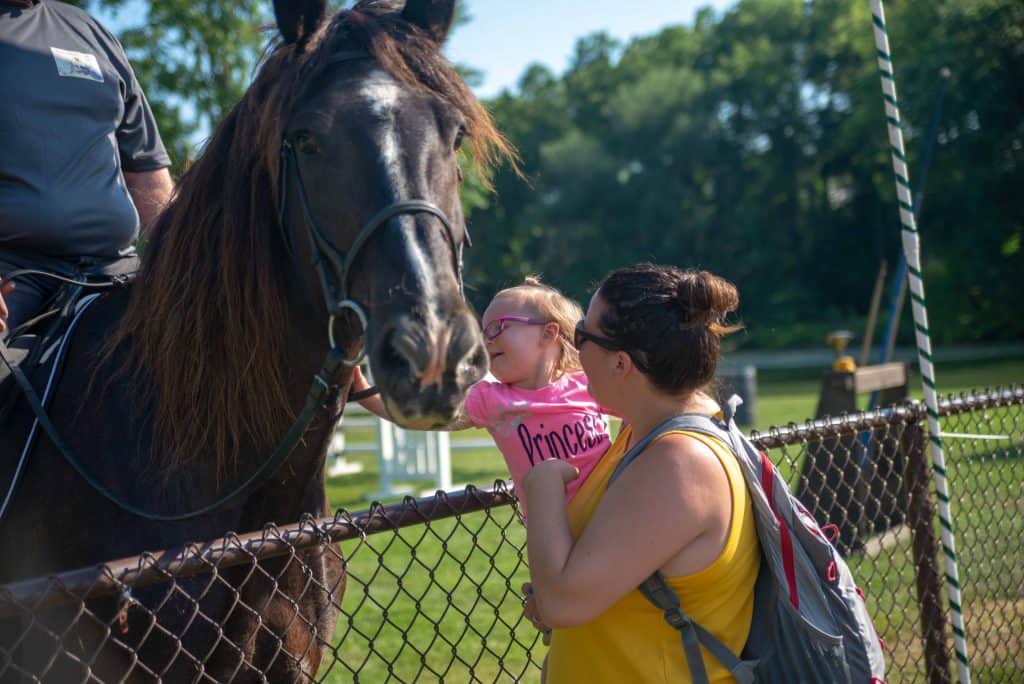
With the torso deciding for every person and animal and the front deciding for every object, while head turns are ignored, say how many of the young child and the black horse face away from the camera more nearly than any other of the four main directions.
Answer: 0

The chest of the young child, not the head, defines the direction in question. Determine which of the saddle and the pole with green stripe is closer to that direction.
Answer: the saddle

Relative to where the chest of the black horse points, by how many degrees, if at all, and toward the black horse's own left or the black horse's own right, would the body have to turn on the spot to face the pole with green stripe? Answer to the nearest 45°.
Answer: approximately 45° to the black horse's own left

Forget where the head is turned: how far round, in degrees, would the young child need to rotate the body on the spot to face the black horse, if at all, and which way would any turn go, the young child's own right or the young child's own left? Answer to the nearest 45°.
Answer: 0° — they already face it

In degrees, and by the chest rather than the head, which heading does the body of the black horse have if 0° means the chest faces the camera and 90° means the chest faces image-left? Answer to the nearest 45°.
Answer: approximately 315°

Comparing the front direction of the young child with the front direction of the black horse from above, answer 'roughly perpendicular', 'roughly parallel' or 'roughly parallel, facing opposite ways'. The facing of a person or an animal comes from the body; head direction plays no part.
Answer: roughly perpendicular

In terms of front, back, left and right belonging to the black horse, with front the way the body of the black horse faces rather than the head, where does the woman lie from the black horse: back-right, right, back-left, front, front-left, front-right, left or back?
front

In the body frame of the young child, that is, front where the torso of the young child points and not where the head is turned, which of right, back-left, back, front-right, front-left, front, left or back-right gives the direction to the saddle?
front-right

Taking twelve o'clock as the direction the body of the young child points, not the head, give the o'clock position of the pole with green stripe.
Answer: The pole with green stripe is roughly at 7 o'clock from the young child.

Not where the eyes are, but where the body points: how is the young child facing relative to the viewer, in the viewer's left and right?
facing the viewer and to the left of the viewer

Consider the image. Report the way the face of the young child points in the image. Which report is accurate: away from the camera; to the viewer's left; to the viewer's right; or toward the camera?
to the viewer's left

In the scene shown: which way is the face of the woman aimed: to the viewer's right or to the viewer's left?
to the viewer's left
